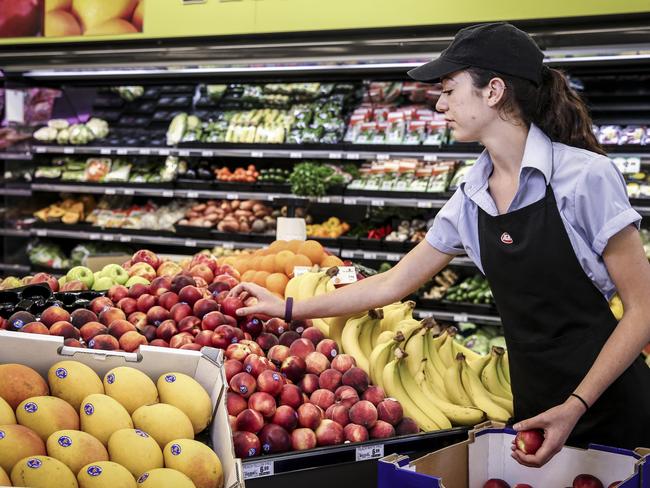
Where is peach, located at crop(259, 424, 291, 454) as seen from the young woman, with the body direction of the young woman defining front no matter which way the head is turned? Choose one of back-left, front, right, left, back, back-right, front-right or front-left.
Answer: front-right

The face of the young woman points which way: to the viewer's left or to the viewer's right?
to the viewer's left

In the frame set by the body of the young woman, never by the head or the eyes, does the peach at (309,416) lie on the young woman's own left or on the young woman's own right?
on the young woman's own right

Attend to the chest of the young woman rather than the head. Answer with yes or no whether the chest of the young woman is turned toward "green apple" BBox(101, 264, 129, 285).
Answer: no

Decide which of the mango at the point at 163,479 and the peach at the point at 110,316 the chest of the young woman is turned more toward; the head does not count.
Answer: the mango

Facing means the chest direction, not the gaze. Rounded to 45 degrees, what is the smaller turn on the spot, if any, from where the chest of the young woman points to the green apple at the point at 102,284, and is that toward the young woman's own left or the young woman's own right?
approximately 90° to the young woman's own right

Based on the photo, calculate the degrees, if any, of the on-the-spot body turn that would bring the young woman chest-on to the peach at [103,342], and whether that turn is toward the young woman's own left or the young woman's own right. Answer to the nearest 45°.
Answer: approximately 45° to the young woman's own right

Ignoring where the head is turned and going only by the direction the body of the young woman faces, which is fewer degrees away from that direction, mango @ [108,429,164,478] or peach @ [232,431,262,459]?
the mango

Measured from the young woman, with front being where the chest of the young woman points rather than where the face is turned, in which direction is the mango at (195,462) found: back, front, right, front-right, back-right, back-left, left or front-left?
front

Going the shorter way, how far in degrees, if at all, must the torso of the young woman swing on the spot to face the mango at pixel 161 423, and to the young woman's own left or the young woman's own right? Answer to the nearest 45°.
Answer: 0° — they already face it

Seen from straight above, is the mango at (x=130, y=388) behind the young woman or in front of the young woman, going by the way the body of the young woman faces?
in front

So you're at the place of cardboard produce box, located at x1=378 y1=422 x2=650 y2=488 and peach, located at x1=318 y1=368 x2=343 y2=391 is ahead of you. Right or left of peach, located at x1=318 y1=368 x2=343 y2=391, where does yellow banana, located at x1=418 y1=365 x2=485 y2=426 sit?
right

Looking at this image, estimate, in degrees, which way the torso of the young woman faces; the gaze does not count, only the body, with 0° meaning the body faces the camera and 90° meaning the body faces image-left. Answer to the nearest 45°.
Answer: approximately 45°

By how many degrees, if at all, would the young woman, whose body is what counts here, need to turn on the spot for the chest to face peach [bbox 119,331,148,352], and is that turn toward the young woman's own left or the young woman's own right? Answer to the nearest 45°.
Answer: approximately 45° to the young woman's own right
